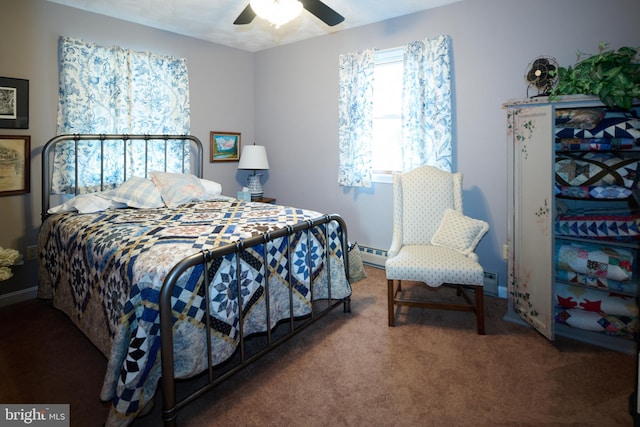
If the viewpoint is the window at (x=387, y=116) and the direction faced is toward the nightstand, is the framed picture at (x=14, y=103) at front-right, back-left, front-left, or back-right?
front-left

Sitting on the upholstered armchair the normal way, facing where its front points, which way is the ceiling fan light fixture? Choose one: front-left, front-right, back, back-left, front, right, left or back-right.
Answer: front-right

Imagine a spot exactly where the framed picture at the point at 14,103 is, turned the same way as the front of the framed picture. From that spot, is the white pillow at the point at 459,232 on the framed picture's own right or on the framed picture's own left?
on the framed picture's own left

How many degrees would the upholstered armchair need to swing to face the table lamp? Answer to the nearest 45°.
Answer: approximately 135° to its right

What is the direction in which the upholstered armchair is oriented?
toward the camera

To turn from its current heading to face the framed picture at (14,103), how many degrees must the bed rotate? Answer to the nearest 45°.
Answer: approximately 180°

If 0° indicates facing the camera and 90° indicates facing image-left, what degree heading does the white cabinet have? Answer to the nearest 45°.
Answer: approximately 45°

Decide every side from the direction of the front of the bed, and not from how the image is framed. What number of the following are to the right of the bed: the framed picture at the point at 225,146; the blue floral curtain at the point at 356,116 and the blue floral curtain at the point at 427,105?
0

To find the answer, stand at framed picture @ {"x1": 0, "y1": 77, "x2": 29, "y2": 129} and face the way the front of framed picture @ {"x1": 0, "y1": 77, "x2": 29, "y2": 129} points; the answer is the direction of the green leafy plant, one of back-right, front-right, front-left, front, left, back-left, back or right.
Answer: front-left

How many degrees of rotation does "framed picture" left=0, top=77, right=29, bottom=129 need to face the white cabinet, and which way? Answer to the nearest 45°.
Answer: approximately 45° to its left

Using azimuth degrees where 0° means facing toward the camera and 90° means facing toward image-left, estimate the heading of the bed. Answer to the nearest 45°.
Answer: approximately 315°

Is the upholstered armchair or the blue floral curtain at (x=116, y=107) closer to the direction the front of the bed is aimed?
the upholstered armchair
